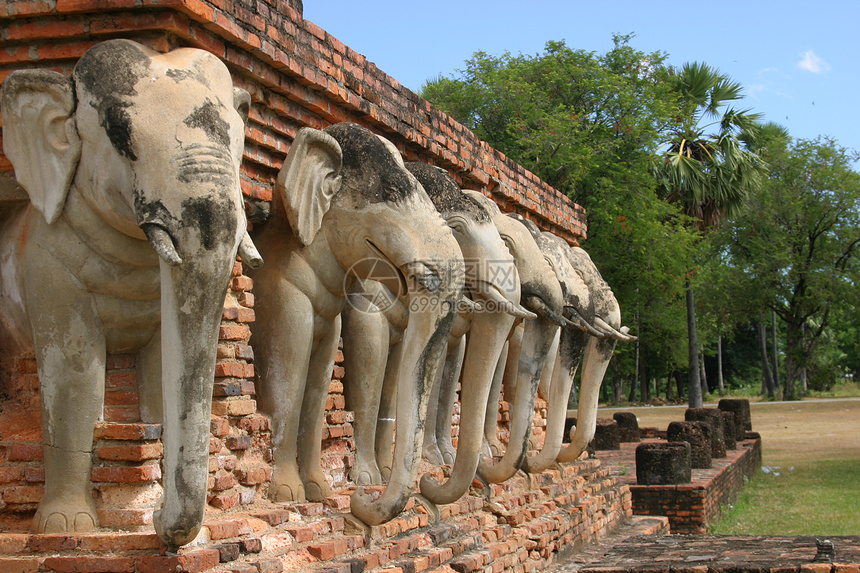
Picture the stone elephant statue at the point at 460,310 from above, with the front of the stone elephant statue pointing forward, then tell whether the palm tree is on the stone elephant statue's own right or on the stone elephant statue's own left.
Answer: on the stone elephant statue's own left

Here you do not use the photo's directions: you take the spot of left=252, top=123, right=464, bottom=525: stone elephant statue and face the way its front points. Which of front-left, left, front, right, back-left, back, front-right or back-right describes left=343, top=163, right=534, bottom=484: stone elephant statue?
left

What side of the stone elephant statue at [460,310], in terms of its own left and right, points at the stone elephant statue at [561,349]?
left

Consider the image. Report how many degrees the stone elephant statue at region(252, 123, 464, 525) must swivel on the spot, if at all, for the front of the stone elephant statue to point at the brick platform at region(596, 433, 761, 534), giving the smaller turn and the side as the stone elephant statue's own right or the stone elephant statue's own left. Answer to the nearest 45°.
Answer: approximately 90° to the stone elephant statue's own left

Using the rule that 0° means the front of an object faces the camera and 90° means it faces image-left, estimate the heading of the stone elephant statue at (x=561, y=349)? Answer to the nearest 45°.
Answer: approximately 270°

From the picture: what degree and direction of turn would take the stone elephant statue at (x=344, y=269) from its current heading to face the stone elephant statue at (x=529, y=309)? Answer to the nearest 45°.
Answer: approximately 90° to its left

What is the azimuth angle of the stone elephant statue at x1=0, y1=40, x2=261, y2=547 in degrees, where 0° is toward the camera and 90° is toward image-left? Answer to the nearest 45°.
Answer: approximately 315°

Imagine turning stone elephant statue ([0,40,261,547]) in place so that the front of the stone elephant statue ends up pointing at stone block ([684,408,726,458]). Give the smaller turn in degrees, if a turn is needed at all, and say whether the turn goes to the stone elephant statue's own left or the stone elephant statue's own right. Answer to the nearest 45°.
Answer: approximately 90° to the stone elephant statue's own left

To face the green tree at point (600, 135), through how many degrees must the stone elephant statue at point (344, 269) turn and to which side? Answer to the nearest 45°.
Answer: approximately 135° to its left

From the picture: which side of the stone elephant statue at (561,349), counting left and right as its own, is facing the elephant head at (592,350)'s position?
left
